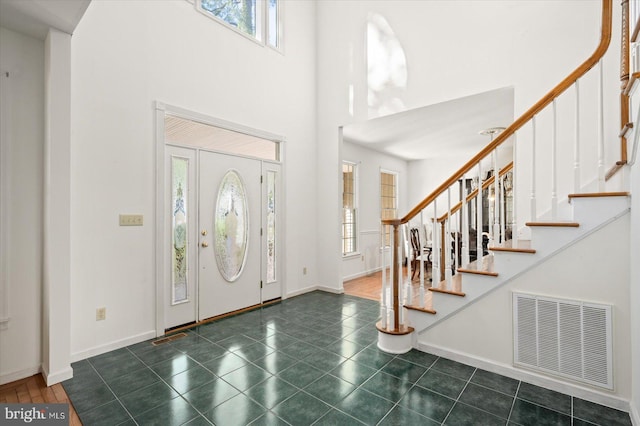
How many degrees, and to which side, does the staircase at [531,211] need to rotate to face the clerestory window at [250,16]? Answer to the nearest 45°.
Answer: approximately 45° to its left

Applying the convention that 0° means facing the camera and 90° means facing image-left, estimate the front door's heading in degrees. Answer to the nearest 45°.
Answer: approximately 315°

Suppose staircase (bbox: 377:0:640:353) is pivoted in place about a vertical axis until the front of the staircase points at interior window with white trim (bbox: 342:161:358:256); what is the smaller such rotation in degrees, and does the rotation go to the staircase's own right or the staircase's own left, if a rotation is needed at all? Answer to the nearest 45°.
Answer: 0° — it already faces it

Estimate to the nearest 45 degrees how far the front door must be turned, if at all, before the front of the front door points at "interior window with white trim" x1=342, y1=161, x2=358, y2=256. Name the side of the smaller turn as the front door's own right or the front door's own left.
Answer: approximately 90° to the front door's own left

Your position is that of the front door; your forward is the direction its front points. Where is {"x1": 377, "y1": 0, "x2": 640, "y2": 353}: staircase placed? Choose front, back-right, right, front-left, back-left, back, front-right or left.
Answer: front

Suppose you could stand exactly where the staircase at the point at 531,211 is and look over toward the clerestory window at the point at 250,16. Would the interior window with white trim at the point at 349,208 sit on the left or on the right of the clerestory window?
right

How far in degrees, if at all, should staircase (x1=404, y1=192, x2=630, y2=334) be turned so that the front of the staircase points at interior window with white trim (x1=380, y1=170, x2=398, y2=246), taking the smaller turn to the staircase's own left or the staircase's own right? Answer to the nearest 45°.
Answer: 0° — it already faces it

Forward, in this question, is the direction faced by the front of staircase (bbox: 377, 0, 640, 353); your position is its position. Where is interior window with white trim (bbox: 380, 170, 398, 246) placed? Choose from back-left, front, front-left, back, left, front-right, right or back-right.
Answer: front

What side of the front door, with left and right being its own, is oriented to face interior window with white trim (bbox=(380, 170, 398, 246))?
left

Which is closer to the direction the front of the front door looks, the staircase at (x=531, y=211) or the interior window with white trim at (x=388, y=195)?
the staircase

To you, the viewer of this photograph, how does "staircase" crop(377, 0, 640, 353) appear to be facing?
facing away from the viewer and to the left of the viewer

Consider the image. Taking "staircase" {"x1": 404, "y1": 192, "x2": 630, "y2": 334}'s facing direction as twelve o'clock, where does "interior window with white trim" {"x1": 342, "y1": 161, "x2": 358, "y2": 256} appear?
The interior window with white trim is roughly at 12 o'clock from the staircase.
